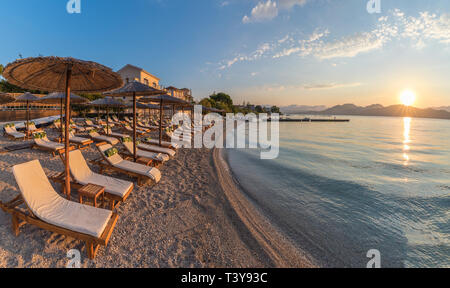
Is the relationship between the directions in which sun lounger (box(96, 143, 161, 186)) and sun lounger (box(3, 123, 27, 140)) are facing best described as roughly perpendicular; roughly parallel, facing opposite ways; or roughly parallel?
roughly parallel

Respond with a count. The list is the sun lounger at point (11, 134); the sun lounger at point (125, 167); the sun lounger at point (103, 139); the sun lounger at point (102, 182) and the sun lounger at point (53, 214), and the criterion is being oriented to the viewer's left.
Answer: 0

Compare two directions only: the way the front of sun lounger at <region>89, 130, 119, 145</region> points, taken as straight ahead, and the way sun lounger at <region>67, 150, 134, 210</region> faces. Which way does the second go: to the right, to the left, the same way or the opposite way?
the same way

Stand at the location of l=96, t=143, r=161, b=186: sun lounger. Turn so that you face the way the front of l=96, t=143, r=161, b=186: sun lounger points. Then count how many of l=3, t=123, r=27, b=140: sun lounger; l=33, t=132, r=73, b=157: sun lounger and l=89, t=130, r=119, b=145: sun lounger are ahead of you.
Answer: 0

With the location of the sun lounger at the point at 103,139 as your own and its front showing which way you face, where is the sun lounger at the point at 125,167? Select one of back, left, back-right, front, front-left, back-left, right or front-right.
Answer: front-right

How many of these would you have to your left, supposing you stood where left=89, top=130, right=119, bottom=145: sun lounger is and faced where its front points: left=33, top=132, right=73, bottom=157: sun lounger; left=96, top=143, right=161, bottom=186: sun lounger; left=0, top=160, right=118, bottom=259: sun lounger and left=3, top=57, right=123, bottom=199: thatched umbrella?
0

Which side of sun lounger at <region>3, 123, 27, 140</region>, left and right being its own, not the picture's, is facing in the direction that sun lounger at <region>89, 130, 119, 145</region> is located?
front

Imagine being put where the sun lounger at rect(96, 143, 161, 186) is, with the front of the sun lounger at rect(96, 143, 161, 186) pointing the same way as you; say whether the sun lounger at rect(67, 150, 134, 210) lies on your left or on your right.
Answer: on your right

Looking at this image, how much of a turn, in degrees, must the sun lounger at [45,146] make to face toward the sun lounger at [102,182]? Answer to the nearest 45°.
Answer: approximately 45° to its right

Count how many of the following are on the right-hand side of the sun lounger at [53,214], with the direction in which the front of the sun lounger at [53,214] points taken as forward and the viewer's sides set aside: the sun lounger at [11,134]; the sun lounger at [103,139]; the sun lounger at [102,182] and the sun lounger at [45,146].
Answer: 0

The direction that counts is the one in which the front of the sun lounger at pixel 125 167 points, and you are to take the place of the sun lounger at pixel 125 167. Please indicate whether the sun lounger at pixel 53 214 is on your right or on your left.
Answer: on your right

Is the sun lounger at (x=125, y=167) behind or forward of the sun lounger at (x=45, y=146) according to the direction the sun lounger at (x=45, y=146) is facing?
forward

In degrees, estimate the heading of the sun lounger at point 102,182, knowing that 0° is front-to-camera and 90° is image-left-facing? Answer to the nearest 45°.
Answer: approximately 315°

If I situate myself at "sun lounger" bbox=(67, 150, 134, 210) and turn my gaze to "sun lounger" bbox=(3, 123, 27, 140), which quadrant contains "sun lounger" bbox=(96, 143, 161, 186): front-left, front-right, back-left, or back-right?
front-right

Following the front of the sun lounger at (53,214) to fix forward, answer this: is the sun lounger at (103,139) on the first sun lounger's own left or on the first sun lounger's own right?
on the first sun lounger's own left

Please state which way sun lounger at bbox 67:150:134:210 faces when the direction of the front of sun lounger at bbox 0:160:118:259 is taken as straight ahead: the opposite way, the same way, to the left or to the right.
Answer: the same way

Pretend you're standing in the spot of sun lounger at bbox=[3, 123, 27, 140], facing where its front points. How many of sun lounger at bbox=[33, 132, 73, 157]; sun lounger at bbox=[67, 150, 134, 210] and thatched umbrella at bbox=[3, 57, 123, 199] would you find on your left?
0

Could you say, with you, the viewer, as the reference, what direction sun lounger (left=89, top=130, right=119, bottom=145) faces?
facing the viewer and to the right of the viewer

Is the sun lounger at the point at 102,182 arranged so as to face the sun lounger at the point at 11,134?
no
